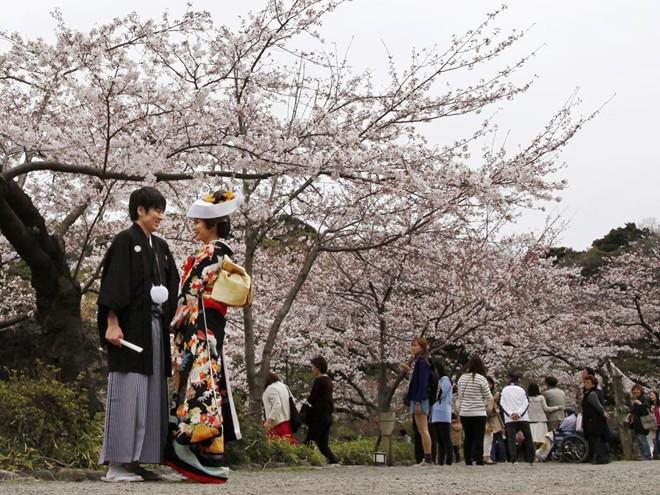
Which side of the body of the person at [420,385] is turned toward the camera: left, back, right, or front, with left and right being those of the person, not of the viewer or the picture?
left

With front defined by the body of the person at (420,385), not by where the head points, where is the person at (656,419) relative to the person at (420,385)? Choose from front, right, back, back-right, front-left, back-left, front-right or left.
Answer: back-right

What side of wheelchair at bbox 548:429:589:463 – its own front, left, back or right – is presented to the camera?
left

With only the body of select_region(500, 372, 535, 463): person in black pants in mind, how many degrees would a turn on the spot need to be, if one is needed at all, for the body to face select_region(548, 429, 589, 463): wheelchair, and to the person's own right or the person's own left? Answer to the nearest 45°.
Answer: approximately 45° to the person's own right

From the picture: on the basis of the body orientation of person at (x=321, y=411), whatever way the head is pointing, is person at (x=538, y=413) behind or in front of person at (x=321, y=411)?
behind

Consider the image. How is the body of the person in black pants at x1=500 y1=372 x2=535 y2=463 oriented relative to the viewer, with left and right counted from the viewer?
facing away from the viewer

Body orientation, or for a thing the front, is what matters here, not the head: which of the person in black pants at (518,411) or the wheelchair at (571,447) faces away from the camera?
the person in black pants

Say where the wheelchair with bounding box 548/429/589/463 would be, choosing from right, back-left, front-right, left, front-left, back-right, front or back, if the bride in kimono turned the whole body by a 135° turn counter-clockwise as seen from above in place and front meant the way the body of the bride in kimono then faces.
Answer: left

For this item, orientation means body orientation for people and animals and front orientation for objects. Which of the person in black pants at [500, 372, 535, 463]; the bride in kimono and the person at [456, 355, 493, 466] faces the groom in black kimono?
the bride in kimono

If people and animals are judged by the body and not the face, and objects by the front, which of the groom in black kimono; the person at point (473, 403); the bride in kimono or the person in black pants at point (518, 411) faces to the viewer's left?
the bride in kimono

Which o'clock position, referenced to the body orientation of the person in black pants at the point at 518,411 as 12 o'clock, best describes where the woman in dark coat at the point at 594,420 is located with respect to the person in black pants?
The woman in dark coat is roughly at 3 o'clock from the person in black pants.

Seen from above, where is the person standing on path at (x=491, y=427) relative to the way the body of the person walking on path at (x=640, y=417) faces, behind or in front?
in front

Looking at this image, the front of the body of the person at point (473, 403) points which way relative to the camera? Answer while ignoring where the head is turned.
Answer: away from the camera

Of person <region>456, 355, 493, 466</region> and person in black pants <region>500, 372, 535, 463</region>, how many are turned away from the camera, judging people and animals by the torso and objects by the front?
2

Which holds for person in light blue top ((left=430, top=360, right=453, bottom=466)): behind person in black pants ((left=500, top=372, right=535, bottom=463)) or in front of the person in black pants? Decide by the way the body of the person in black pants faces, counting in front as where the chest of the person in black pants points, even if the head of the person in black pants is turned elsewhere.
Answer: behind
